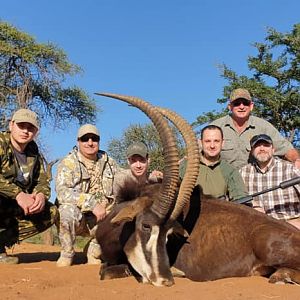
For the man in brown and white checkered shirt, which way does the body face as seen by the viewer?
toward the camera

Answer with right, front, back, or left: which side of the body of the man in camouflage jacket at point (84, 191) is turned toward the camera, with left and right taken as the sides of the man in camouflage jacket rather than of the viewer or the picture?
front

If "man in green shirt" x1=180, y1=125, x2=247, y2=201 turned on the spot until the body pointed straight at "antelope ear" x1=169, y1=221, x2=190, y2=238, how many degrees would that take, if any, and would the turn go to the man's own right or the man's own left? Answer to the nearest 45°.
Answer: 0° — they already face it

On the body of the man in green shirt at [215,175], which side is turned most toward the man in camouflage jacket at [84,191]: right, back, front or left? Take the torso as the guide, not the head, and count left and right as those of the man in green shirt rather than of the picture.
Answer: right

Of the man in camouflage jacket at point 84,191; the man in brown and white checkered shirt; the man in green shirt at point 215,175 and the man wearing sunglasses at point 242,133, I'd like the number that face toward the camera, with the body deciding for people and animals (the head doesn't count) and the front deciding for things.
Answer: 4

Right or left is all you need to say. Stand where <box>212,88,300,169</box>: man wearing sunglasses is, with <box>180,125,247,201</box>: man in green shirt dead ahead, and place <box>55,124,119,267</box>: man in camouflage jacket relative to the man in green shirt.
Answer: right

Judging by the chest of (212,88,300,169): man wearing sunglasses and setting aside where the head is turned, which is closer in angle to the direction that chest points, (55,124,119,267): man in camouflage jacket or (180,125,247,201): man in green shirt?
the man in green shirt

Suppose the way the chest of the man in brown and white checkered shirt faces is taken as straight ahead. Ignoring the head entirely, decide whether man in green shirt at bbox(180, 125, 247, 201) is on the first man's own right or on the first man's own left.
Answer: on the first man's own right

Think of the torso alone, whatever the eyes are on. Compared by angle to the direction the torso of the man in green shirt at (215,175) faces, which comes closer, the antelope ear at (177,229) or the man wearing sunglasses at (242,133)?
the antelope ear

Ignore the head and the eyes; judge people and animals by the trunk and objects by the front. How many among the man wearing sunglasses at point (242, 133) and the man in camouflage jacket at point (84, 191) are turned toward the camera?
2

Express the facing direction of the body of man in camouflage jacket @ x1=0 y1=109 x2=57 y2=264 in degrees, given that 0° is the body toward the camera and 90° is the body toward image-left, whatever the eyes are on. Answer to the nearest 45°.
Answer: approximately 315°

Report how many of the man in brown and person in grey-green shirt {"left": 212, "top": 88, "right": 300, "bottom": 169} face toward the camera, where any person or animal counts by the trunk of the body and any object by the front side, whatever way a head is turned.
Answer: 2

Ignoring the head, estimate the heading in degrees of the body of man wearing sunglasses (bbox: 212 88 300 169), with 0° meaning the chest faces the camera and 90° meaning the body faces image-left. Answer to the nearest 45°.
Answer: approximately 0°
